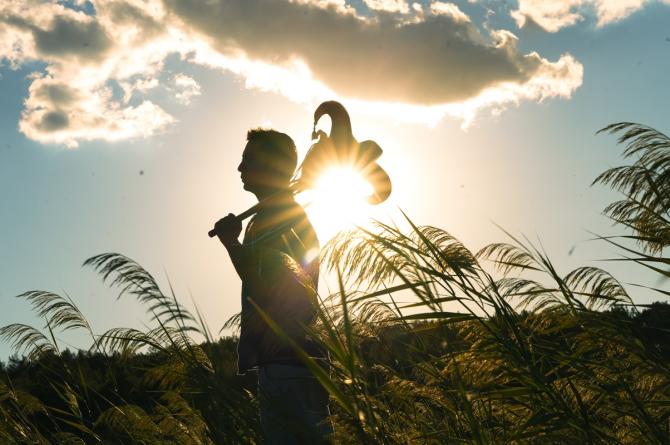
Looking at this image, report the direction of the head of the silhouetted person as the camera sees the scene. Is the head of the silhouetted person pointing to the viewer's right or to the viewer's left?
to the viewer's left

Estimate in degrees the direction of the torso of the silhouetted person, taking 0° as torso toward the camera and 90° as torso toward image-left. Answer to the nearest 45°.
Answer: approximately 90°
